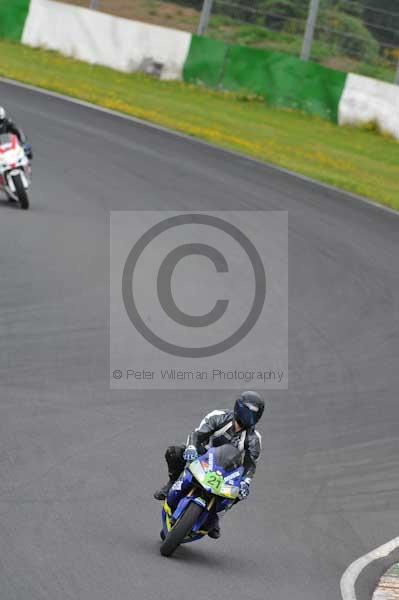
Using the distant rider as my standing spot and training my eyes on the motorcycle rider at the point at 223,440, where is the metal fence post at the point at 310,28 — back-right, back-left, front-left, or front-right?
back-left

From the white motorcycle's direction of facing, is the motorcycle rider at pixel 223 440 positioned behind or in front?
in front

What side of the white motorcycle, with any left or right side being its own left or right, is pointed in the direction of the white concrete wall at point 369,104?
left

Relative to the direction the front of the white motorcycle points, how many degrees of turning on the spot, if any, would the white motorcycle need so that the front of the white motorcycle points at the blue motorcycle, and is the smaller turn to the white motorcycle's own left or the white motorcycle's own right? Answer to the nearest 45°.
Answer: approximately 45° to the white motorcycle's own right

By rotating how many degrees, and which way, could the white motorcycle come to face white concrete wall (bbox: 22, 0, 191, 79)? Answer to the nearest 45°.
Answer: approximately 135° to its left

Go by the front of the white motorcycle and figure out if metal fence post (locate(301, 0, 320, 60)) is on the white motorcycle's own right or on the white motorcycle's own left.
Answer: on the white motorcycle's own left

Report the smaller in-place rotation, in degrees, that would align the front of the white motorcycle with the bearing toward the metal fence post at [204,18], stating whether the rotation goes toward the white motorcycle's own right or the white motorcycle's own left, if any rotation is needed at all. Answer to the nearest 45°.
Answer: approximately 135° to the white motorcycle's own left

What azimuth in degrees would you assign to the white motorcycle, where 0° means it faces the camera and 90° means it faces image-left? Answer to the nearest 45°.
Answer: approximately 315°
